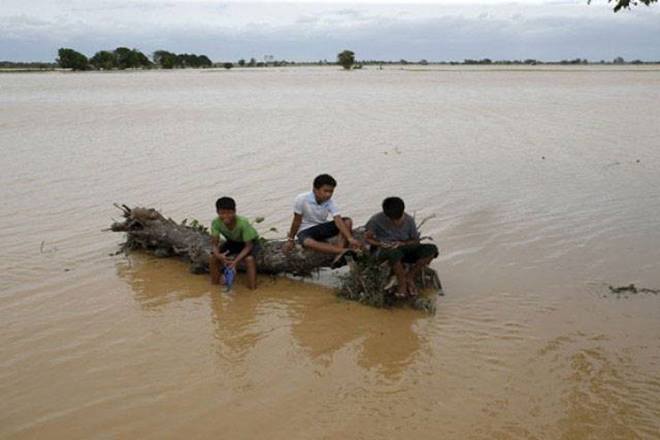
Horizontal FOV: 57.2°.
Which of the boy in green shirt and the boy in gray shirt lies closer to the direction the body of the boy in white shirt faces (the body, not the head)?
the boy in gray shirt

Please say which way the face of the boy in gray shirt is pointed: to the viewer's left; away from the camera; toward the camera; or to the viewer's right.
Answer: toward the camera

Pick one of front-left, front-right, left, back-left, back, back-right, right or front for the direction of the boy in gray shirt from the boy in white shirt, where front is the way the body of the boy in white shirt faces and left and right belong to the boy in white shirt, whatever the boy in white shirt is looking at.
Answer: front

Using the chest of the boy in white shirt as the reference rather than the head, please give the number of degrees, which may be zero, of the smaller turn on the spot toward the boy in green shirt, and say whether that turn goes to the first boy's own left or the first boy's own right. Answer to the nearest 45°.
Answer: approximately 135° to the first boy's own right

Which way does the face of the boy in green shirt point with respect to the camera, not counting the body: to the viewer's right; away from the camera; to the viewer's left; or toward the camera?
toward the camera
